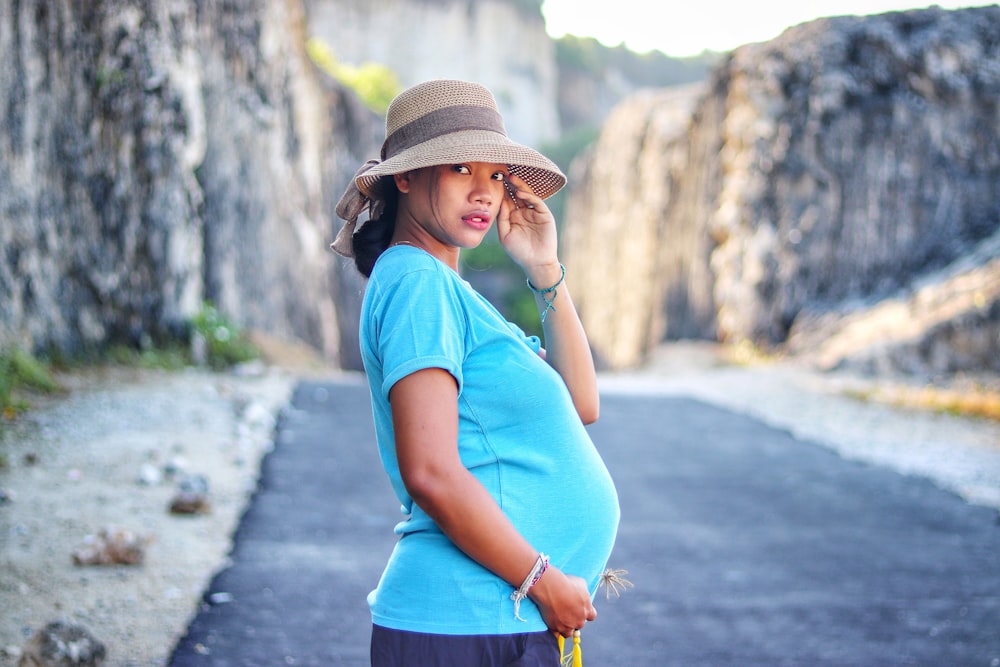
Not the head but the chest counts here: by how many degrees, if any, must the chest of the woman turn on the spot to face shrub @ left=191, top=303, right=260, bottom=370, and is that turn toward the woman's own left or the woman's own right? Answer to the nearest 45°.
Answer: approximately 90° to the woman's own left

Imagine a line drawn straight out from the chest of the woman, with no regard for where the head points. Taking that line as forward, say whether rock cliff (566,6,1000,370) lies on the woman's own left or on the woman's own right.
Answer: on the woman's own left

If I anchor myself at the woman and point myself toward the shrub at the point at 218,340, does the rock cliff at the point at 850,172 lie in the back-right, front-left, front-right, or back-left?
front-right

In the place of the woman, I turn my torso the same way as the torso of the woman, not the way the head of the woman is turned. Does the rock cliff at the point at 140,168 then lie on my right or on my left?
on my left

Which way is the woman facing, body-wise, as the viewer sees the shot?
to the viewer's right
